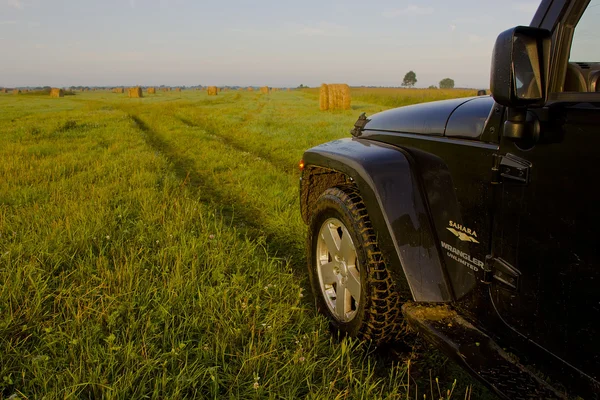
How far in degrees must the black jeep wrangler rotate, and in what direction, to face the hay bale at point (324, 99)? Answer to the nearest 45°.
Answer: approximately 45° to its right

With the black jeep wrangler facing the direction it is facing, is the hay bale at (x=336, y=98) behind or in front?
in front

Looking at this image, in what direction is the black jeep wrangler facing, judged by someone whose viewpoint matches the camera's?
facing away from the viewer and to the left of the viewer
